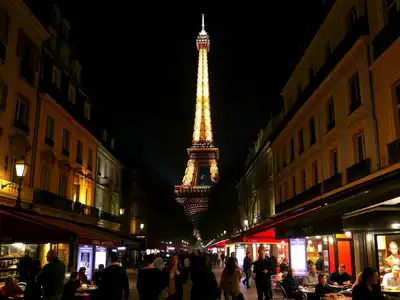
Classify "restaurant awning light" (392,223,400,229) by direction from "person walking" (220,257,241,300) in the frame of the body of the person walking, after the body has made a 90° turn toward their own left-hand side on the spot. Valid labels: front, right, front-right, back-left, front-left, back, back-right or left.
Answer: back

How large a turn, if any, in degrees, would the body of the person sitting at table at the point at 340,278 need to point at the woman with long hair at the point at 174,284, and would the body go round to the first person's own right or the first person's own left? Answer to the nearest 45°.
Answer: approximately 45° to the first person's own right

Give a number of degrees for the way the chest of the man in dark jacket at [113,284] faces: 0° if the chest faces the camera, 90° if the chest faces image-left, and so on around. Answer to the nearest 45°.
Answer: approximately 180°

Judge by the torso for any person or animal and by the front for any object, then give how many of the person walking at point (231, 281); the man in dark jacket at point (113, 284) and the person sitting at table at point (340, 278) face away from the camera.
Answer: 2

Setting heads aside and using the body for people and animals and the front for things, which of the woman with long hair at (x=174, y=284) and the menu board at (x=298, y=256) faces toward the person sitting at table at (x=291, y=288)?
the menu board

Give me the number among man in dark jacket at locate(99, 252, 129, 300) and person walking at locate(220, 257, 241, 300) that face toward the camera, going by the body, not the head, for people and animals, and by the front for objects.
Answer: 0

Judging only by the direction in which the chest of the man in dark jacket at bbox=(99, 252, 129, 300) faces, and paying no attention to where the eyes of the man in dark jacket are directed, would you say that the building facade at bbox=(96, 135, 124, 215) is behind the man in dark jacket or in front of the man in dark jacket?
in front

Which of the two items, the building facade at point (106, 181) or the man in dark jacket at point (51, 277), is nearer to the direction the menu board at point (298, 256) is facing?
the man in dark jacket

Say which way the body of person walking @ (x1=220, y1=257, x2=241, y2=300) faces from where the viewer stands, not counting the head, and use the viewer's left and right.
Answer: facing away from the viewer

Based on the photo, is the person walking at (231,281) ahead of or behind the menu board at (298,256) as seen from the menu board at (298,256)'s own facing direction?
ahead

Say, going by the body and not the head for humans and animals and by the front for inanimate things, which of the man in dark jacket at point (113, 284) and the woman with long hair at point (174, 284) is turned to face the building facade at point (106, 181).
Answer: the man in dark jacket
